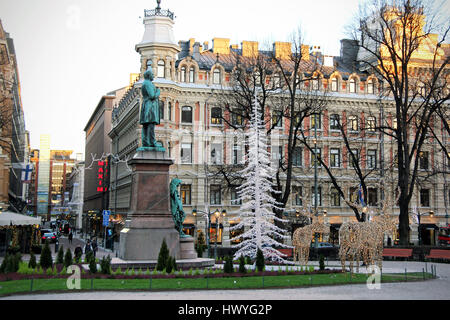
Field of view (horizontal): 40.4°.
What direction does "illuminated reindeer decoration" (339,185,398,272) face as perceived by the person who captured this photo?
facing to the right of the viewer

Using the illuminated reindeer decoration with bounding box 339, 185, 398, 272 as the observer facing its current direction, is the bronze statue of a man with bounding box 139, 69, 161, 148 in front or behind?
behind

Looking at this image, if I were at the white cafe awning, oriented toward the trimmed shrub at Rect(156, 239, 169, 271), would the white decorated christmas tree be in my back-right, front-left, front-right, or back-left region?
front-left

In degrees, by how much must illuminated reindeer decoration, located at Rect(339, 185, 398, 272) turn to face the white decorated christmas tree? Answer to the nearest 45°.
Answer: approximately 135° to its left

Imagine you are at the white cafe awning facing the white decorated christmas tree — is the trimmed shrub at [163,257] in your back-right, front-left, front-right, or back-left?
front-right
